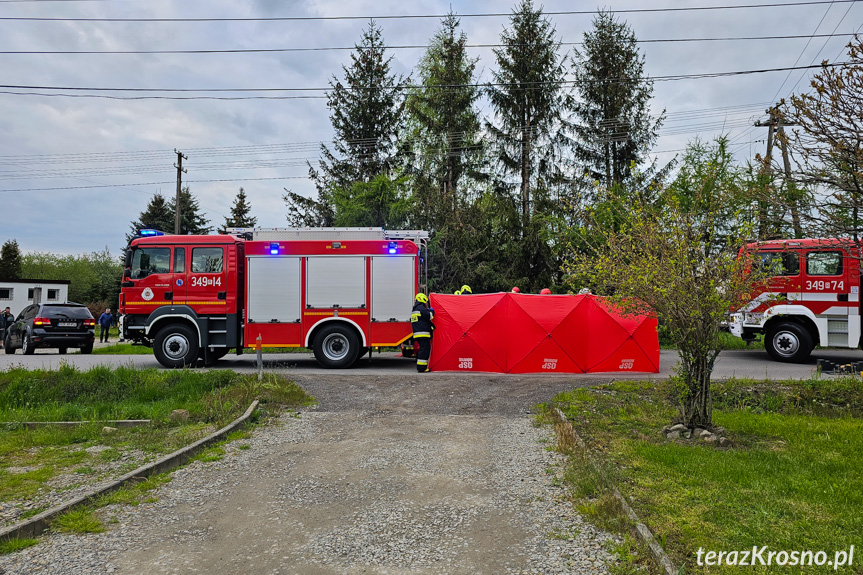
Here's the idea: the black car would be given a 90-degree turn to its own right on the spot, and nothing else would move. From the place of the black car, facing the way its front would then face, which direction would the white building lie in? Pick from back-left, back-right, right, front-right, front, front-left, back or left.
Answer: front-left

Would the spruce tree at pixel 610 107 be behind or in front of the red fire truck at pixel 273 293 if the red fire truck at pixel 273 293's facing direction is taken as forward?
behind

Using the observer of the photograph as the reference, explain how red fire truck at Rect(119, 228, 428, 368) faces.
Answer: facing to the left of the viewer

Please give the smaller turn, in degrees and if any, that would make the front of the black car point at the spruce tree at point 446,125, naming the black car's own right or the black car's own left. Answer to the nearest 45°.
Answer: approximately 135° to the black car's own right

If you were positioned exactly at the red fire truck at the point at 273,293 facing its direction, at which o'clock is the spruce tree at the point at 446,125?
The spruce tree is roughly at 4 o'clock from the red fire truck.

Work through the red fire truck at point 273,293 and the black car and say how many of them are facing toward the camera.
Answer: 0

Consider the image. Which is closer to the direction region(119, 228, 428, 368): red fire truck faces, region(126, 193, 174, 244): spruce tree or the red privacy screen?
the spruce tree

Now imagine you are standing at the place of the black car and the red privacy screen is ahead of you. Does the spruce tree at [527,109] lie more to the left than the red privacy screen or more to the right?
left

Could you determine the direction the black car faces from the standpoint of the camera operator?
facing away from the viewer and to the left of the viewer

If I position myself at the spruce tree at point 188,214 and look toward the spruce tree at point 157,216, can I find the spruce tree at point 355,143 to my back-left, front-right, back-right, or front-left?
back-left

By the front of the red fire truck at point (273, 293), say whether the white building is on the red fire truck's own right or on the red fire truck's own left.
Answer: on the red fire truck's own right

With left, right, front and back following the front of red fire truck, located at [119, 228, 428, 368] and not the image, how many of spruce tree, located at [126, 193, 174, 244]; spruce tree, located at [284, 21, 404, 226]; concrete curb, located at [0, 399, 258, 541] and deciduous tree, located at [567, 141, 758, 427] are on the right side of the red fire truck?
2

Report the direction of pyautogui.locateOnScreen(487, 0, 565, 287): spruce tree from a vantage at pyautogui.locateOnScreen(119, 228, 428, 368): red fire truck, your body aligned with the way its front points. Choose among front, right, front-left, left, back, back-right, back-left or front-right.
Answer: back-right
